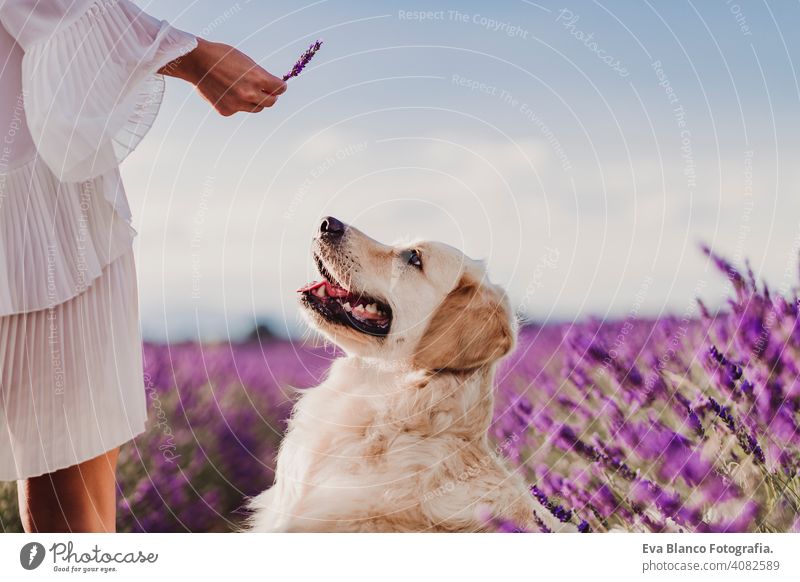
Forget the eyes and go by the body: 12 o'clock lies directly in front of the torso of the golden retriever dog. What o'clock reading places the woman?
The woman is roughly at 1 o'clock from the golden retriever dog.

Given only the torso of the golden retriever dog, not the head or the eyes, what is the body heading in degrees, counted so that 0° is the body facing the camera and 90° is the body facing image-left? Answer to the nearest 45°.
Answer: approximately 45°
